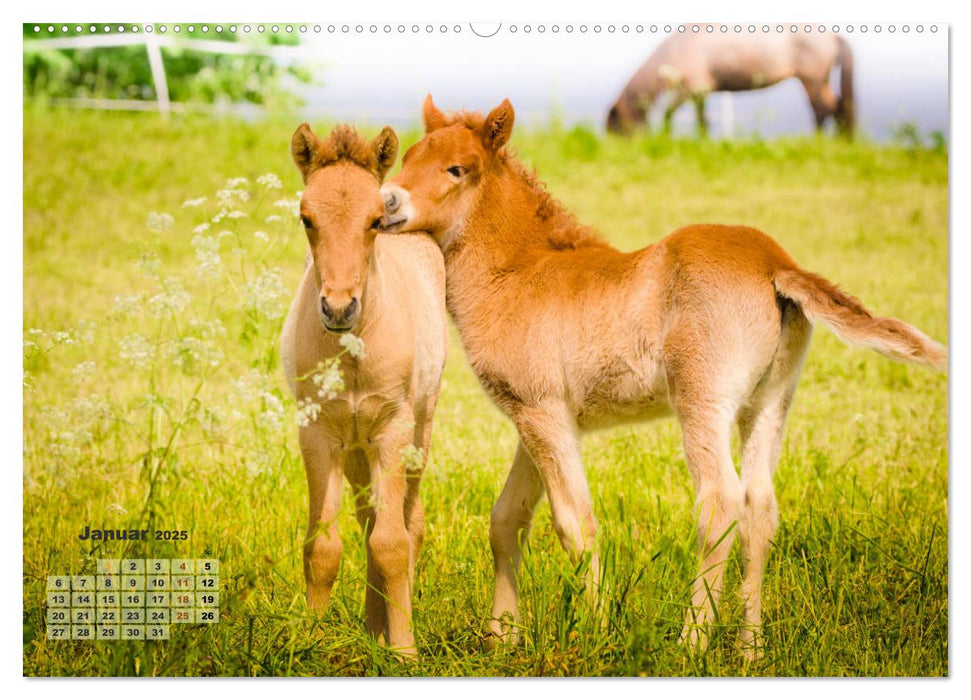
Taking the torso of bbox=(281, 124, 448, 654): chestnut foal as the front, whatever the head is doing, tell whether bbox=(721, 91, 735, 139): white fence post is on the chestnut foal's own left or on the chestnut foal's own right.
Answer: on the chestnut foal's own left

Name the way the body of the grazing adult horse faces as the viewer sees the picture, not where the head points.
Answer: to the viewer's left

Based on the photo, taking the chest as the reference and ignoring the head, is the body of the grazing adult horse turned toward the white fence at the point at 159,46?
yes

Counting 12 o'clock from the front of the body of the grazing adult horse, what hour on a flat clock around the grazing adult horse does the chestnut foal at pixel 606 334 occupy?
The chestnut foal is roughly at 10 o'clock from the grazing adult horse.

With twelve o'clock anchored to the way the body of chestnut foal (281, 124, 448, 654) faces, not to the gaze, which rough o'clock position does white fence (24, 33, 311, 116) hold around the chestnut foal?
The white fence is roughly at 5 o'clock from the chestnut foal.

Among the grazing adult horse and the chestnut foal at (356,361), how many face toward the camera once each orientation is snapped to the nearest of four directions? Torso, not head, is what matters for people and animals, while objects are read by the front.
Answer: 1

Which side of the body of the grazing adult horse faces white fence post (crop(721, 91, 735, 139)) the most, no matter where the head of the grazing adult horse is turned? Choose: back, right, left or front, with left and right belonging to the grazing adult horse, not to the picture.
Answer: right

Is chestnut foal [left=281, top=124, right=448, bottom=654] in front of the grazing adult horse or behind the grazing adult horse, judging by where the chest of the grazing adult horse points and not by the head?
in front

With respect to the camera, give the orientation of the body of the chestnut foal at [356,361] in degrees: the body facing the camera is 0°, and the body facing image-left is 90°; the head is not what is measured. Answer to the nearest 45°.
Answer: approximately 0°

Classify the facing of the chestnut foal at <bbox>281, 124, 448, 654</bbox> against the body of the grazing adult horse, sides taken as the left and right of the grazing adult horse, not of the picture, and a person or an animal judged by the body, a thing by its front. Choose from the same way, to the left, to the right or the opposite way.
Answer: to the left

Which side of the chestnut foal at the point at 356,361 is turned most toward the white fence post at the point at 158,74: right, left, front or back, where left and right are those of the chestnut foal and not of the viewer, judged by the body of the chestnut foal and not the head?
back

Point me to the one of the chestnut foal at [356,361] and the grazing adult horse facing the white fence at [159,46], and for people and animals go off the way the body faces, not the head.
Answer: the grazing adult horse
